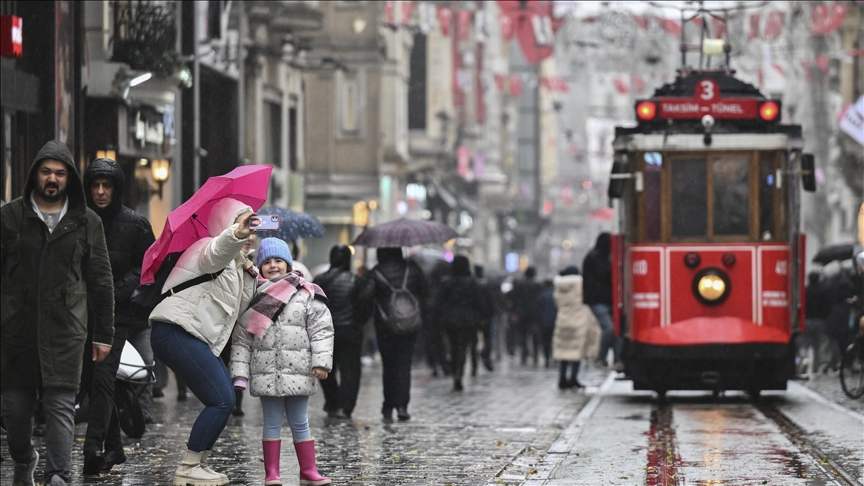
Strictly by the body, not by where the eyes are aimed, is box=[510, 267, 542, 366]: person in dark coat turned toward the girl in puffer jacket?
no

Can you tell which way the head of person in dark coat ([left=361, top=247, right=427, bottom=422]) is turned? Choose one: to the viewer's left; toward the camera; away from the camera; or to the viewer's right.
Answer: away from the camera

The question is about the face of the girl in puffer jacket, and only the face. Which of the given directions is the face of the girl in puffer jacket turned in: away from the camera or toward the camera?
toward the camera

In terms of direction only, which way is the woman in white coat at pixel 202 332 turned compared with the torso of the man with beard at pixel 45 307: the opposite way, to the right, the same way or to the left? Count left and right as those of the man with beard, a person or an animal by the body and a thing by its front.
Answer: to the left

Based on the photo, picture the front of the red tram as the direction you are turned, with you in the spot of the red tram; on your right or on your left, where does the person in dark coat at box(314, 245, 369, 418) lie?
on your right

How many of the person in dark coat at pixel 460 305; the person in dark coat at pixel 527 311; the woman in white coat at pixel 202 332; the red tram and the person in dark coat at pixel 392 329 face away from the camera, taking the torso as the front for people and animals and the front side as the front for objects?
3

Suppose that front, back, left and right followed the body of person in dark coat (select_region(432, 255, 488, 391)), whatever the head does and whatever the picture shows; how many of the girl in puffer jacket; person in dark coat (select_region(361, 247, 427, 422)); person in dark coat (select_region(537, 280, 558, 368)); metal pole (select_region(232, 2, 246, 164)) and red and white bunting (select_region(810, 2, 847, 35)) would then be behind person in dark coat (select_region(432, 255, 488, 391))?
2

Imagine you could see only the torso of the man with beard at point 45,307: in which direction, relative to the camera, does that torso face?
toward the camera

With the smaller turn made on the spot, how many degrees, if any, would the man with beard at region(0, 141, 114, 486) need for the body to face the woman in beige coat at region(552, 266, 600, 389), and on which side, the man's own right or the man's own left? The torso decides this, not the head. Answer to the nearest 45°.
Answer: approximately 135° to the man's own left

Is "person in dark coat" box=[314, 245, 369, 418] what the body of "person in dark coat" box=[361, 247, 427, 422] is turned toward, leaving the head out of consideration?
no

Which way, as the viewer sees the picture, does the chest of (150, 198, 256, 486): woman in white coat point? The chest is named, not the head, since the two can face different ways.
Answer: to the viewer's right

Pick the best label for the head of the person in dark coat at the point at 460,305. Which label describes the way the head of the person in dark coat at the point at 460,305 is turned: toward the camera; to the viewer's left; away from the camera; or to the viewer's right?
away from the camera

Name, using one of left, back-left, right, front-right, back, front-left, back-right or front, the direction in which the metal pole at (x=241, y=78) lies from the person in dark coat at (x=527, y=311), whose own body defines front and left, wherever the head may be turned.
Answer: back-left

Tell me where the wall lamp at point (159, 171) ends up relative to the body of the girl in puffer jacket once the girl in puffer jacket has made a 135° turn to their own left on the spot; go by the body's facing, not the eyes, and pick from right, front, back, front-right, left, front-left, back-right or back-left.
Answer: front-left

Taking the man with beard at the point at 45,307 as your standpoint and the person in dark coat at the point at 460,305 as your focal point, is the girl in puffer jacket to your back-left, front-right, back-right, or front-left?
front-right

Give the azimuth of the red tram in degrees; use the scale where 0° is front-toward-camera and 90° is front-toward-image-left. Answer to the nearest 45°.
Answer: approximately 0°

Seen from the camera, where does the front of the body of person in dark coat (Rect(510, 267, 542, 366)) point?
away from the camera

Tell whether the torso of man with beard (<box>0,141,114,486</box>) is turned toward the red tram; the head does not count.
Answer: no

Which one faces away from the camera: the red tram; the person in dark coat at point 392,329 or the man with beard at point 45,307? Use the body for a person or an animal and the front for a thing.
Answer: the person in dark coat
